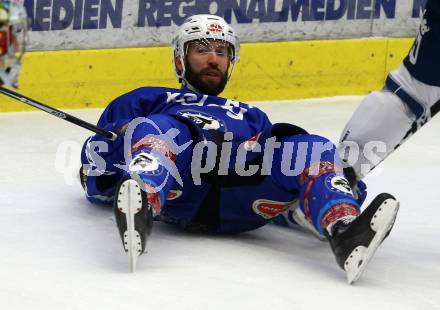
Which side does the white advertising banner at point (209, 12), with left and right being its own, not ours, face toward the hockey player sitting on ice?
front

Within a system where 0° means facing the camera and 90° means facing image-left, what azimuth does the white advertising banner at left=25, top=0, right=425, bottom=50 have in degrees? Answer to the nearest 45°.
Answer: approximately 0°
